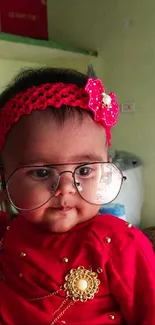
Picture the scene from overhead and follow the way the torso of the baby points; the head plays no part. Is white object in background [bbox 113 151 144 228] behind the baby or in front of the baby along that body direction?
behind

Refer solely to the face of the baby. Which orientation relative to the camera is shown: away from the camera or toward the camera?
toward the camera

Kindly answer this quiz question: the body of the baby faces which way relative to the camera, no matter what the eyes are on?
toward the camera
